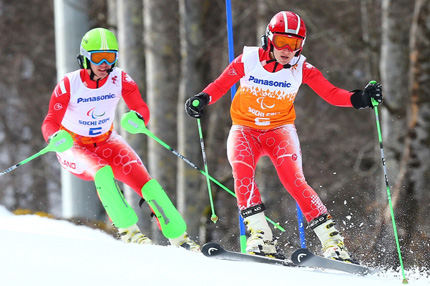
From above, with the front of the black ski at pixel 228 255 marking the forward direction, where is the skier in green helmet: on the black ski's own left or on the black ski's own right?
on the black ski's own right

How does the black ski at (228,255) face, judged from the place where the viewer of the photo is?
facing the viewer and to the left of the viewer

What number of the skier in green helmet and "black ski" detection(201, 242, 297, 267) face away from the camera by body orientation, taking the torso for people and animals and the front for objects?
0

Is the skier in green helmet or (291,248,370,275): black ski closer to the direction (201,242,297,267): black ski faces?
the skier in green helmet
